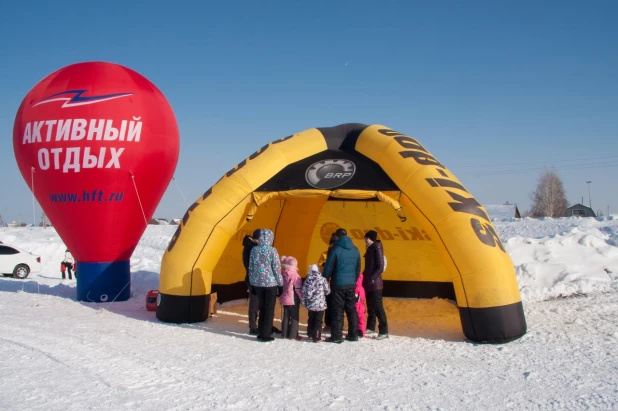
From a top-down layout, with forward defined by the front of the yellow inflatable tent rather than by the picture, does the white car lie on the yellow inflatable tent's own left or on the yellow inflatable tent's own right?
on the yellow inflatable tent's own right

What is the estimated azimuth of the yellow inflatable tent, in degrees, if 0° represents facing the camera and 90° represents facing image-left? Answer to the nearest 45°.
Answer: approximately 0°

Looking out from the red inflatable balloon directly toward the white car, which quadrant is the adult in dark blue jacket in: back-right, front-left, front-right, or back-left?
back-right

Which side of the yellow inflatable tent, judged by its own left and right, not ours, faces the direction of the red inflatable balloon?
right
